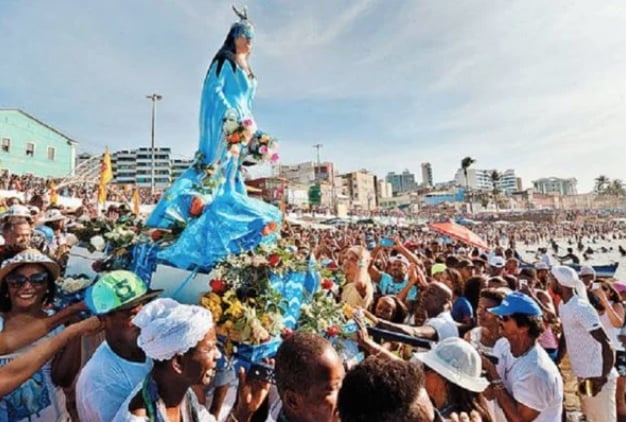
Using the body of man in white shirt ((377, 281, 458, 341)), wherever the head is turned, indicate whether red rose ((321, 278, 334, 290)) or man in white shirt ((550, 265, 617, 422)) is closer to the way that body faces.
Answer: the red rose

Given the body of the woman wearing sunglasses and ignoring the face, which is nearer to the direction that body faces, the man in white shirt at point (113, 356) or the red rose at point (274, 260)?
the man in white shirt

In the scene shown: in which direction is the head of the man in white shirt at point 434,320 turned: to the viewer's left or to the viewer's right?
to the viewer's left

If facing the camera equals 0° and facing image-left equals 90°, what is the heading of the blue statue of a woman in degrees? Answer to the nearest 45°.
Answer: approximately 315°

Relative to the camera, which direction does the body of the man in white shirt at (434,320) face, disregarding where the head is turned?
to the viewer's left

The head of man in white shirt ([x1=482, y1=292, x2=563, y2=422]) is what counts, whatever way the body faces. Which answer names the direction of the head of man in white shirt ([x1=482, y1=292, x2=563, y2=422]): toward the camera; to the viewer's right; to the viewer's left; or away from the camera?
to the viewer's left

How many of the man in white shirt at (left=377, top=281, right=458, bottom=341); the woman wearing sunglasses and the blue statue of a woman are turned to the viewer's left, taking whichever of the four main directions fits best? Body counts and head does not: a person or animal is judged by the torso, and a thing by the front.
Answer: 1

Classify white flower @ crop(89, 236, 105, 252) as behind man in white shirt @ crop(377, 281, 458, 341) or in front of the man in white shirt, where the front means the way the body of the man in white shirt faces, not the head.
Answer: in front

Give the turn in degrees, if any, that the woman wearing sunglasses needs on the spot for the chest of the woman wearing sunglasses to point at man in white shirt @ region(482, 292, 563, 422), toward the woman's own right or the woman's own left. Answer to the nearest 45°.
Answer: approximately 45° to the woman's own left

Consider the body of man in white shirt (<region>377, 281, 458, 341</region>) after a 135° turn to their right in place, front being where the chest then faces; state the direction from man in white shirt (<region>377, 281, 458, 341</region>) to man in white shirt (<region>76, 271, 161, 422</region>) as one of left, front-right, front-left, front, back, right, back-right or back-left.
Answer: back

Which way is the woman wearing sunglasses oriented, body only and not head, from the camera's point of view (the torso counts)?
toward the camera
